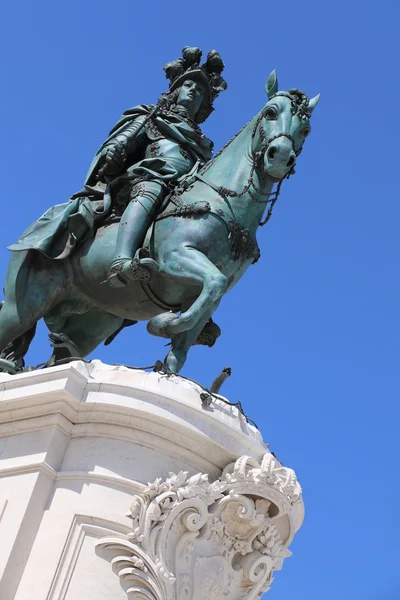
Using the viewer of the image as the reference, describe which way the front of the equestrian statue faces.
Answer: facing the viewer and to the right of the viewer
